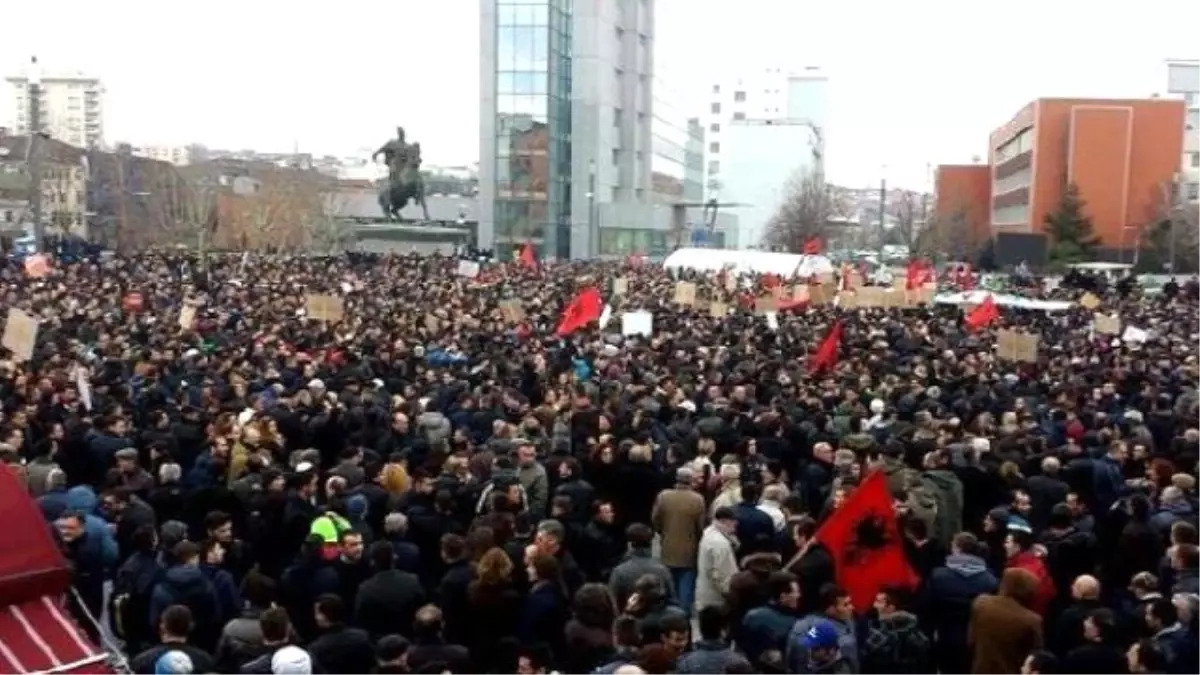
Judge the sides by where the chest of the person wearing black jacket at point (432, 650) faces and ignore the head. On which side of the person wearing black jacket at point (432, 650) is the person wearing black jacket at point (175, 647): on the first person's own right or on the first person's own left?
on the first person's own left

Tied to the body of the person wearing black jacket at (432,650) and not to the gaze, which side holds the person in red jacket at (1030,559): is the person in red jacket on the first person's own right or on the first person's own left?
on the first person's own right

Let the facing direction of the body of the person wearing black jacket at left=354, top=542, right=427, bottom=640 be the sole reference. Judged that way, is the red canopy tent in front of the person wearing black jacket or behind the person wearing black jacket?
behind

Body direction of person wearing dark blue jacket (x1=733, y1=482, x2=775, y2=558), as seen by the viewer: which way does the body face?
away from the camera

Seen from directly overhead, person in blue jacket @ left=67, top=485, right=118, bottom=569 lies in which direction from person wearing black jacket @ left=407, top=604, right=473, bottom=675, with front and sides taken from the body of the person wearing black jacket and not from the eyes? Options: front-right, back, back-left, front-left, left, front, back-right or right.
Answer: front-left

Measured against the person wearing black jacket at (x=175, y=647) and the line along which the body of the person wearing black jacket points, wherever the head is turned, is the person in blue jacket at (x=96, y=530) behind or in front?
in front

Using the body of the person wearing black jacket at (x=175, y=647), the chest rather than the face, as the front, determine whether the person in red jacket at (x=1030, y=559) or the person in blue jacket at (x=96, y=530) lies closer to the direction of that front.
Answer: the person in blue jacket

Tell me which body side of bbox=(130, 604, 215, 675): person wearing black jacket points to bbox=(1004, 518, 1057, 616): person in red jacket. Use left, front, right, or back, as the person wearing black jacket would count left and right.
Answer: right

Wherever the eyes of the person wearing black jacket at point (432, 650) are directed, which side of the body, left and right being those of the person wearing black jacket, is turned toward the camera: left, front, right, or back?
back

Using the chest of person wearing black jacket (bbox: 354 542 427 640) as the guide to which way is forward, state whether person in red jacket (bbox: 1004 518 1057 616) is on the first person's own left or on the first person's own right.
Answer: on the first person's own right

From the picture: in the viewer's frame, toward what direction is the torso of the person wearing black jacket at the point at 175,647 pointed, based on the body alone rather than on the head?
away from the camera

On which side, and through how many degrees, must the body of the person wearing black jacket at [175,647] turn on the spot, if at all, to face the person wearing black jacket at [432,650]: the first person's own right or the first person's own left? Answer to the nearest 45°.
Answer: approximately 90° to the first person's own right
